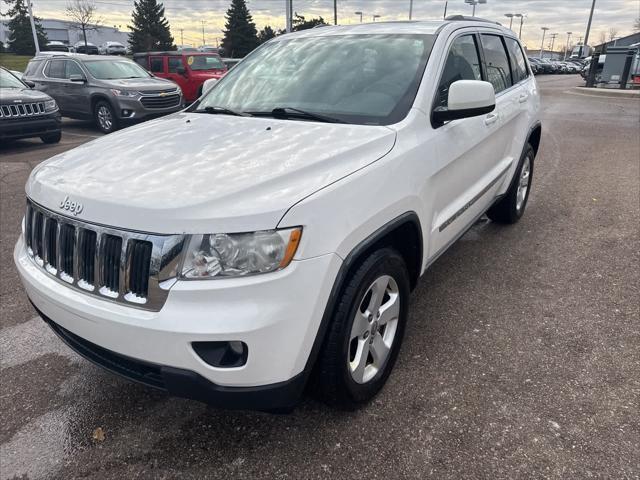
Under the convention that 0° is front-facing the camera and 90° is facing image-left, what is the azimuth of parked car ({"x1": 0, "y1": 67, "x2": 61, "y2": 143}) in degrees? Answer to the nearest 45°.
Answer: approximately 315°

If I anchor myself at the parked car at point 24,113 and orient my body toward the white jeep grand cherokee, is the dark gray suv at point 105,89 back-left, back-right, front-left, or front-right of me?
back-left

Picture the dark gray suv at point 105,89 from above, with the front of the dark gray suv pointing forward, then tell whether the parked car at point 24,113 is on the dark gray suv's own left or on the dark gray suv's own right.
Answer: on the dark gray suv's own right

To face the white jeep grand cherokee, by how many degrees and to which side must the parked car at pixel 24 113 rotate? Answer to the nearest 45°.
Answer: approximately 45° to its right

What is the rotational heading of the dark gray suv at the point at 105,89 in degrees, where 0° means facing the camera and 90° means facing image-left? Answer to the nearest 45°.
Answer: approximately 315°

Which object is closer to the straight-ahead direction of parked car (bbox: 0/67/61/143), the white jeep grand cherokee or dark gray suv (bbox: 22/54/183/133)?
the white jeep grand cherokee

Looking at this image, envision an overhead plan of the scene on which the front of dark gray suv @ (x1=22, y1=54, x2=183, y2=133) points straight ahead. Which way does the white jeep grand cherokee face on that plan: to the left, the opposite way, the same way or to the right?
to the right

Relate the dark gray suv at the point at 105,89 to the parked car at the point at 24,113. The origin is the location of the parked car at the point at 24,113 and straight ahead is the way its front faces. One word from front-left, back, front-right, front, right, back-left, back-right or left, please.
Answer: left

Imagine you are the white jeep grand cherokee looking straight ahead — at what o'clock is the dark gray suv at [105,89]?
The dark gray suv is roughly at 4 o'clock from the white jeep grand cherokee.

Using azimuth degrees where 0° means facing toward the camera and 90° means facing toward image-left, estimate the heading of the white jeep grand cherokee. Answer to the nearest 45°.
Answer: approximately 45°

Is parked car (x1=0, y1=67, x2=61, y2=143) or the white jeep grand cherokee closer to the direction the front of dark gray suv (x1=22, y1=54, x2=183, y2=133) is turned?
the white jeep grand cherokee

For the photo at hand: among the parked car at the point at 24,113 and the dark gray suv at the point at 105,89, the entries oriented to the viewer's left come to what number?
0

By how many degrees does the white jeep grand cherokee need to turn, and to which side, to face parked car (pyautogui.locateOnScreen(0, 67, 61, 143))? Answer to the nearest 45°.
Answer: approximately 90° to its right

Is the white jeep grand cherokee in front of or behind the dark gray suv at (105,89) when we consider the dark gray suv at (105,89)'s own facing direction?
in front
